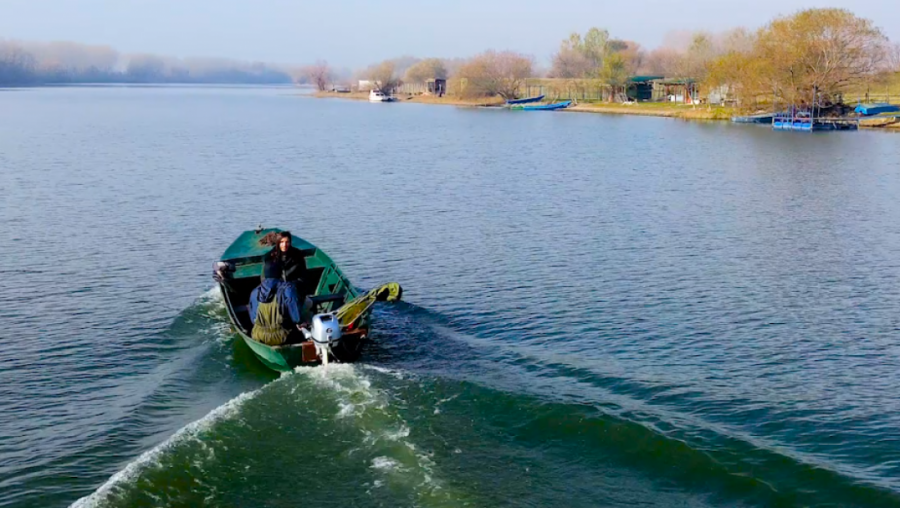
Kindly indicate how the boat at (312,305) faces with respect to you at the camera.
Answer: facing away from the viewer and to the left of the viewer
